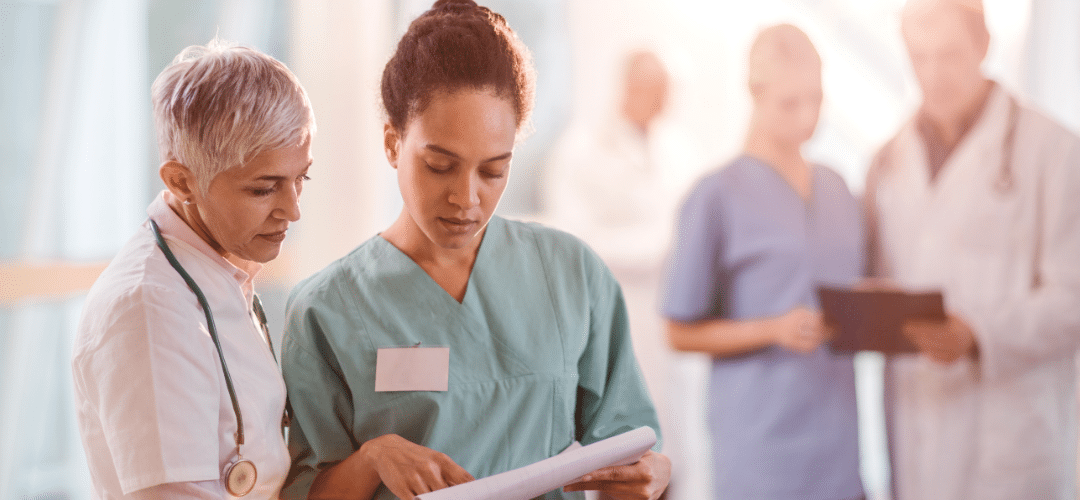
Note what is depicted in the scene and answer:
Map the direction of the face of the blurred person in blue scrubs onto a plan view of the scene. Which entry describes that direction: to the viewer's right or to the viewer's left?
to the viewer's right

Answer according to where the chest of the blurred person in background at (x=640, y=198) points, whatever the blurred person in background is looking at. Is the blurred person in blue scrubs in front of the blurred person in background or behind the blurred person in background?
in front

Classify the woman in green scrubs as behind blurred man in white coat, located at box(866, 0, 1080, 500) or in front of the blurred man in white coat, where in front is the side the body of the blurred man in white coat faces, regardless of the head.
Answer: in front

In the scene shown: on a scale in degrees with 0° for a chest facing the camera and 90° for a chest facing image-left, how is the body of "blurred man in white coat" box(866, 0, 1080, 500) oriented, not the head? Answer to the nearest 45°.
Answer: approximately 45°

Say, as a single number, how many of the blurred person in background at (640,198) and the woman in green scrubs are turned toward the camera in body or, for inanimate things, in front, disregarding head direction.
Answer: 2

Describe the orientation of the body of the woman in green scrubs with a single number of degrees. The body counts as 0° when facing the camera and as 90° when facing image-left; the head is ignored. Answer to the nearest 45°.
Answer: approximately 0°
